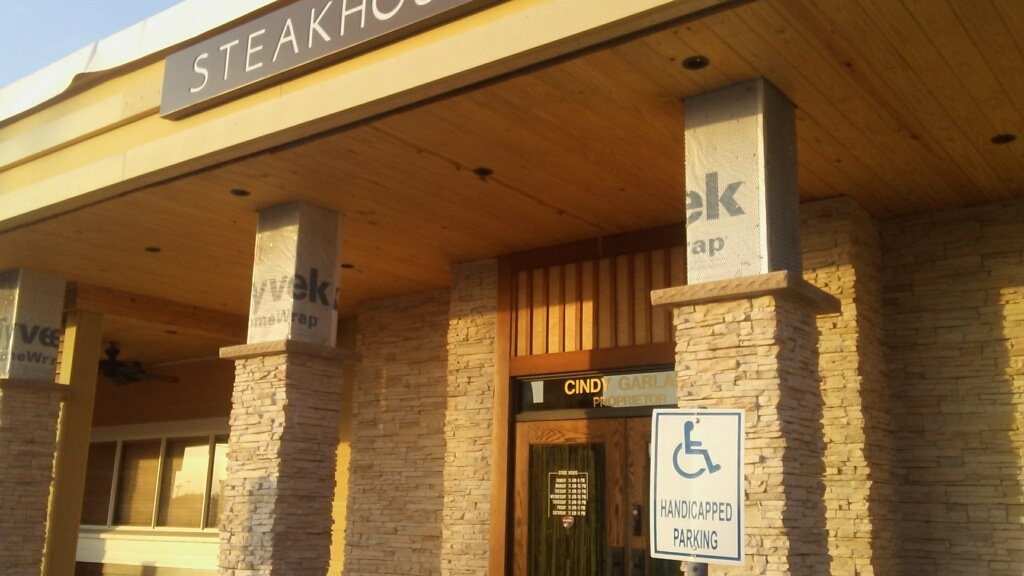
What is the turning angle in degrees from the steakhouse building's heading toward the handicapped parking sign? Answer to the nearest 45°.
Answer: approximately 45° to its left

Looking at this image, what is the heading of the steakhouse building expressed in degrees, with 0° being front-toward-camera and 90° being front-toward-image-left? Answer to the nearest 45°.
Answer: approximately 45°

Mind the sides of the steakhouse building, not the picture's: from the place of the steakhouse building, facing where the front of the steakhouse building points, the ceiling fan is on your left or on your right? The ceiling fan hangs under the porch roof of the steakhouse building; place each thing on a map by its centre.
on your right

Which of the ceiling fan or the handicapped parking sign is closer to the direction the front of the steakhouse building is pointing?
the handicapped parking sign
